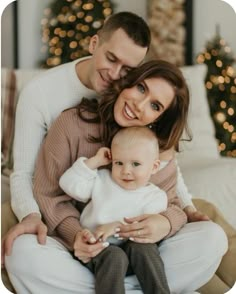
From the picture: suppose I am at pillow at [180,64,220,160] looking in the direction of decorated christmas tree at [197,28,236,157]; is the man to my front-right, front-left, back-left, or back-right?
back-left

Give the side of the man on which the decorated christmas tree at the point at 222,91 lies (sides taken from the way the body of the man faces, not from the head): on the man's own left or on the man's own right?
on the man's own left
